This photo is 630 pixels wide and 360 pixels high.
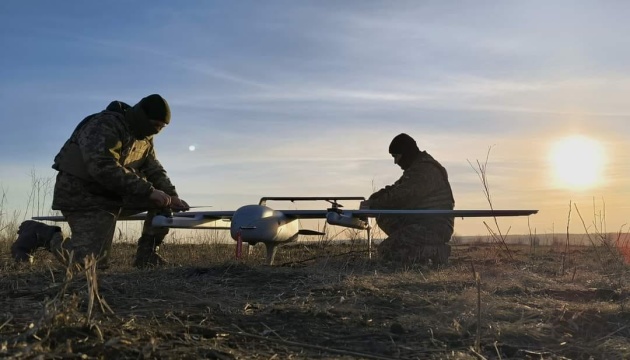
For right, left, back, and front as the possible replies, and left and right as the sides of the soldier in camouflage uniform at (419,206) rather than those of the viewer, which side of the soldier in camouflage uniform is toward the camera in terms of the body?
left

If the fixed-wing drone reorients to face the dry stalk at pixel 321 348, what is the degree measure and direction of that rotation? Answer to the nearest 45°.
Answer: approximately 45° to its left

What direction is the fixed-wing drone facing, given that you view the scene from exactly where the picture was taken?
facing the viewer and to the left of the viewer

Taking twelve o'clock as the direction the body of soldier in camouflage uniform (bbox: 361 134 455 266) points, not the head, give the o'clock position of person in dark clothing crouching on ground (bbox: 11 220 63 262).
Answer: The person in dark clothing crouching on ground is roughly at 11 o'clock from the soldier in camouflage uniform.

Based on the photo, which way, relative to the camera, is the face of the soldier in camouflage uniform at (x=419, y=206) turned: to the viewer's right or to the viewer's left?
to the viewer's left

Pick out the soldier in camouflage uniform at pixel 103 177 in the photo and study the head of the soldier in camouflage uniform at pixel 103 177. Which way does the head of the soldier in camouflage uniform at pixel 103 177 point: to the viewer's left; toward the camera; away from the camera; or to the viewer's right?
to the viewer's right

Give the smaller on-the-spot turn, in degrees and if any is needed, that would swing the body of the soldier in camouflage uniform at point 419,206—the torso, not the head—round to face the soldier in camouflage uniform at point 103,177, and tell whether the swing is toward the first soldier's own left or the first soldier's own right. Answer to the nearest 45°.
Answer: approximately 45° to the first soldier's own left

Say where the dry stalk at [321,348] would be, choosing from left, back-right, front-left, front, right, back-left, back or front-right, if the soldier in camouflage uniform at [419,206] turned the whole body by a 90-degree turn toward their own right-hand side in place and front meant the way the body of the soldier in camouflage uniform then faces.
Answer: back
